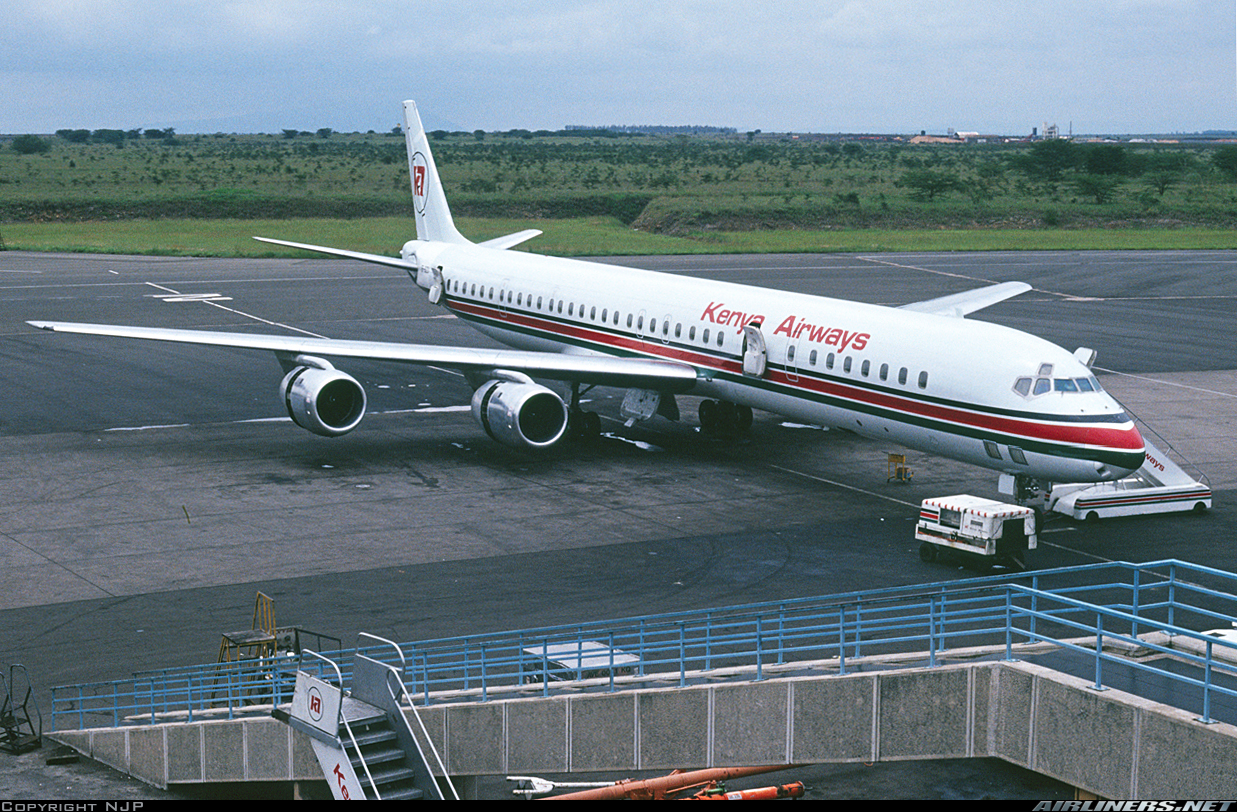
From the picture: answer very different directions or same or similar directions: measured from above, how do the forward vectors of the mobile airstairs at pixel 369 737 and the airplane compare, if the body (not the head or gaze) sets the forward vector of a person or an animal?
very different directions

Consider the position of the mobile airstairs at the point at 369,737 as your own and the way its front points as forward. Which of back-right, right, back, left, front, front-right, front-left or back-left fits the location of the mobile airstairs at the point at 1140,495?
right

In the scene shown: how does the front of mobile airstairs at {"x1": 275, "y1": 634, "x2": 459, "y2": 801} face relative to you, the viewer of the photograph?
facing away from the viewer and to the left of the viewer

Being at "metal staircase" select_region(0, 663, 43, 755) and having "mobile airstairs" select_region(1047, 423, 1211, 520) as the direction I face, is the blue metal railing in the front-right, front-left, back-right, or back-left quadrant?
front-right

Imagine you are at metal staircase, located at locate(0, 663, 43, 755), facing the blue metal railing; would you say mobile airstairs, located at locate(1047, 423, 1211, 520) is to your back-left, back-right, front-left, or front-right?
front-left

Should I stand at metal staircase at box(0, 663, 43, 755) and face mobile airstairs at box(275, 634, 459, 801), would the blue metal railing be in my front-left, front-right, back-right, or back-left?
front-left

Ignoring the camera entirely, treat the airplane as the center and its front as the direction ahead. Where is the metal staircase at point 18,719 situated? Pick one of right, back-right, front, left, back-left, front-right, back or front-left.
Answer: right

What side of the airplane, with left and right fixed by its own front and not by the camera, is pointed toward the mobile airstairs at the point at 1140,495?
front

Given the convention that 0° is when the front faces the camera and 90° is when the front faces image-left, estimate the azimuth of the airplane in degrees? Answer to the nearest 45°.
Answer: approximately 315°

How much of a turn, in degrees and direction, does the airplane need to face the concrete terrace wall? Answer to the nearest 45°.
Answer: approximately 45° to its right

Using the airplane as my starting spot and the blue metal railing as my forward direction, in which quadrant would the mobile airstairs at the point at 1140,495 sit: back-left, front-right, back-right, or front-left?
front-left
